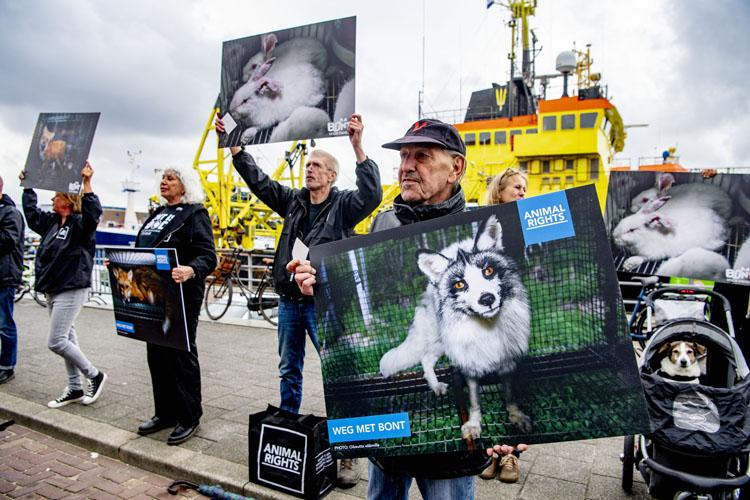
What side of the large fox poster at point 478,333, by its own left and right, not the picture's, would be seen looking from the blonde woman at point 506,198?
back

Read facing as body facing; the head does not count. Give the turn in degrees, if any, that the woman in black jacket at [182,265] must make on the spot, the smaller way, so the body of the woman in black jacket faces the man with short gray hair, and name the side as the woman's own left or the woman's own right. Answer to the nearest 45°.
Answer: approximately 90° to the woman's own left

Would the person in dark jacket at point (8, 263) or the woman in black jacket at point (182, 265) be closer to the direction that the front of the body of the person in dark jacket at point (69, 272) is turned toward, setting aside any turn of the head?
the woman in black jacket

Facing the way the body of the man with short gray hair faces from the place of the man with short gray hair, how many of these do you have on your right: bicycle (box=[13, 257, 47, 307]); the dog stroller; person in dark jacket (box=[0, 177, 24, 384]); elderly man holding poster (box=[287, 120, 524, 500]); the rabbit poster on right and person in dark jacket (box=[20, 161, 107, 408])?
3

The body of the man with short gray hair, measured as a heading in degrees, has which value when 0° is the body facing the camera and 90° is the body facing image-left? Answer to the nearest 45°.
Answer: approximately 45°

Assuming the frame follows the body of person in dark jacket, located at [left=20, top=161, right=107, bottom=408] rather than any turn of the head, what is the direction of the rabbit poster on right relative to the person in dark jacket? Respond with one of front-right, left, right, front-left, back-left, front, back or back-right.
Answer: left

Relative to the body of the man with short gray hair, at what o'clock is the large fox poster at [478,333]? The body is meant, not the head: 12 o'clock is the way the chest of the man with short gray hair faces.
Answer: The large fox poster is roughly at 10 o'clock from the man with short gray hair.

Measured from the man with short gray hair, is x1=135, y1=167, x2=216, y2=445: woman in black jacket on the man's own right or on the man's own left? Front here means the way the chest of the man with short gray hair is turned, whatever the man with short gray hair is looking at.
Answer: on the man's own right

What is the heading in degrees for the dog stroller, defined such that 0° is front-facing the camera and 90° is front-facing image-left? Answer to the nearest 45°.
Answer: approximately 0°

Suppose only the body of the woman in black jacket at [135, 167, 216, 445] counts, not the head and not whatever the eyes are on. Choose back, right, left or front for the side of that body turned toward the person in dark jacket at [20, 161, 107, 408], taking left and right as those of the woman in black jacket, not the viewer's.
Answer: right

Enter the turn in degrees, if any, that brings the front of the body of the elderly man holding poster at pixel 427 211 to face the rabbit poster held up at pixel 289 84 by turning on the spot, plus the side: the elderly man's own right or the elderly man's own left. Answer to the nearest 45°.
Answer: approximately 90° to the elderly man's own right
